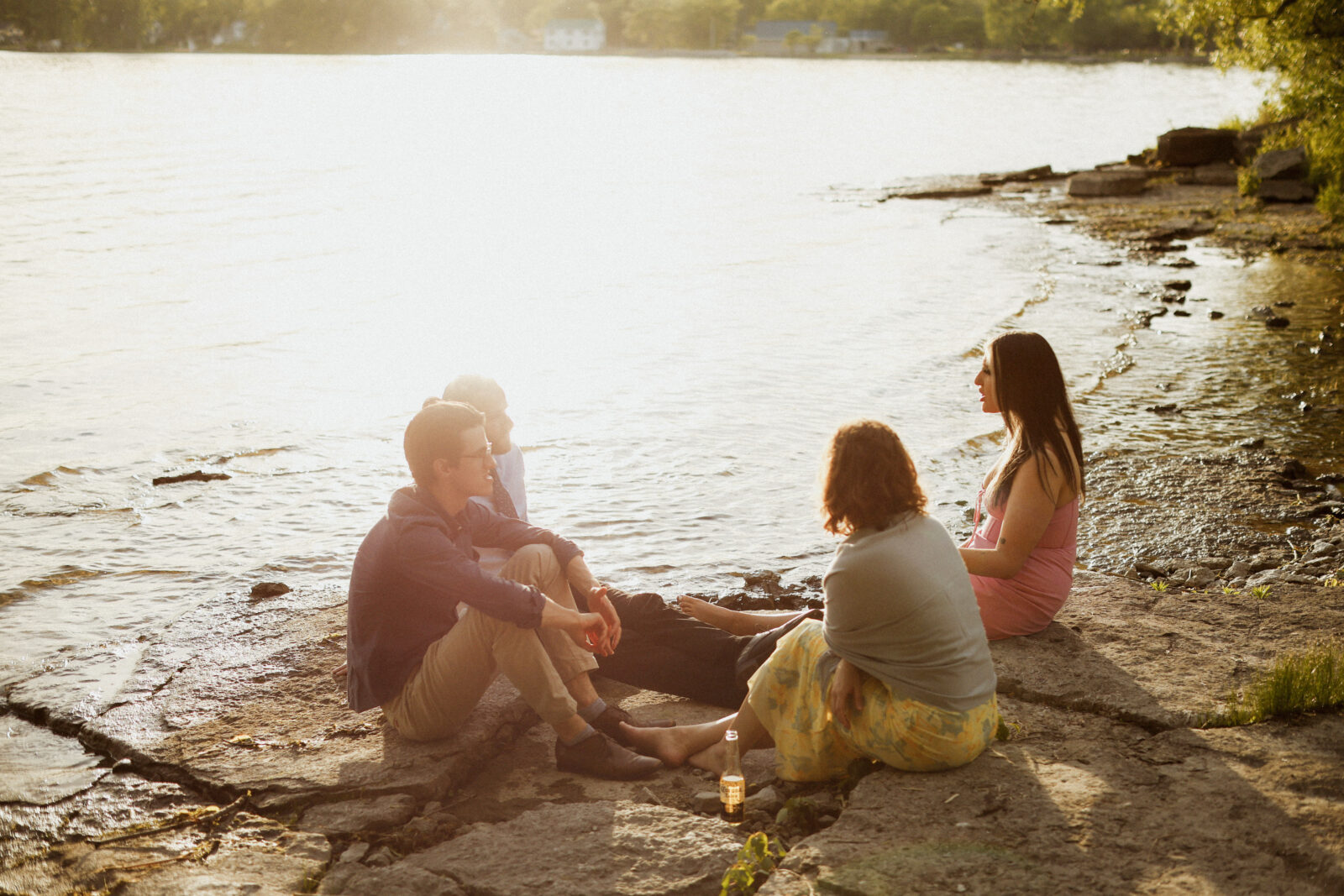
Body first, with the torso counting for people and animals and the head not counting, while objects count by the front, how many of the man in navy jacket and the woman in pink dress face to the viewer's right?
1

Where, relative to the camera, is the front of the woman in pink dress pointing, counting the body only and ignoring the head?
to the viewer's left

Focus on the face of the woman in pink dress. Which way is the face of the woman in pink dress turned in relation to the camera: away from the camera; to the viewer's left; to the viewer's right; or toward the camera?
to the viewer's left

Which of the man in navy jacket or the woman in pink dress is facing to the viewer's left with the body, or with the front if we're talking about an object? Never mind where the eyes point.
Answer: the woman in pink dress

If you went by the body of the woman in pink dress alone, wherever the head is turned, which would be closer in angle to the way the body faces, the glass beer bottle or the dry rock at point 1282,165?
the glass beer bottle

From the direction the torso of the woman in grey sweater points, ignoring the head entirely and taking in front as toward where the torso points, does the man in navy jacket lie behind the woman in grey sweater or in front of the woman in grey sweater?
in front

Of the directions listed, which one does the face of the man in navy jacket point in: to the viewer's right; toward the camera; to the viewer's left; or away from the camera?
to the viewer's right

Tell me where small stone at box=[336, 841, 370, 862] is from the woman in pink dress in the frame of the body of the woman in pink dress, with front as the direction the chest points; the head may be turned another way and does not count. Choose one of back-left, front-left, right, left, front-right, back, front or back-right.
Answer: front-left

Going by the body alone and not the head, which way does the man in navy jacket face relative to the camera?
to the viewer's right

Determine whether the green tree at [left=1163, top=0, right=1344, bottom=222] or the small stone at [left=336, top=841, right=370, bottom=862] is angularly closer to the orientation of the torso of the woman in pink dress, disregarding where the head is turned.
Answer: the small stone

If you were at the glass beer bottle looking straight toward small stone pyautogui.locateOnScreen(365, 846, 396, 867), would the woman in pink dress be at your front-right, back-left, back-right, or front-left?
back-right

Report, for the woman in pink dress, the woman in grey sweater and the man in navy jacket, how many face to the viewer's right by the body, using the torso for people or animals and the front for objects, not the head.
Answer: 1

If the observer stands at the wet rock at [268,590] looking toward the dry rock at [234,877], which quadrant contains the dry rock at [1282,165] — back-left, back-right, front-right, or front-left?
back-left
